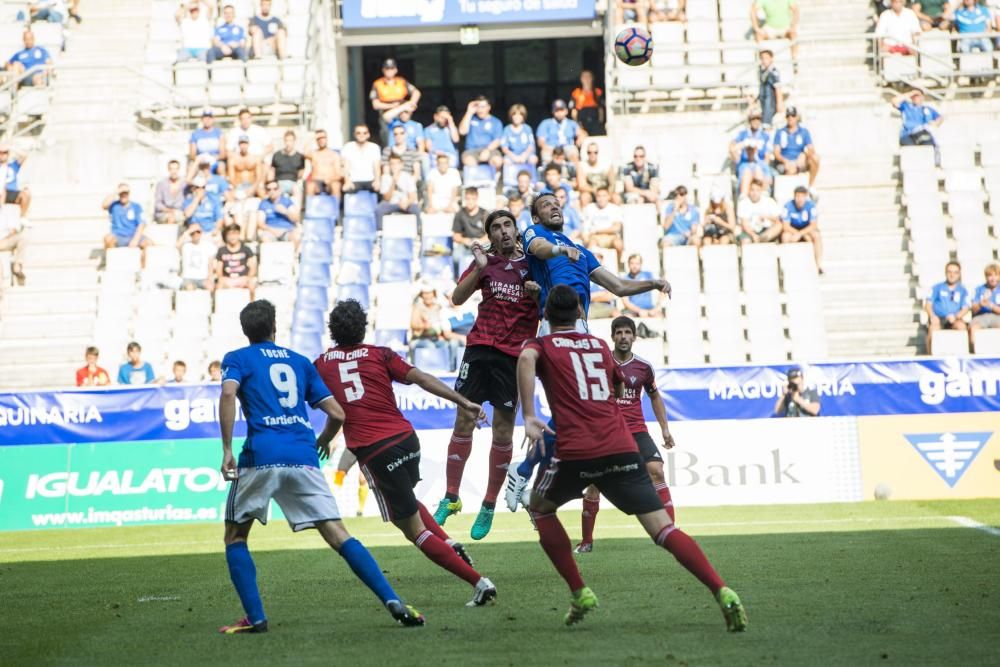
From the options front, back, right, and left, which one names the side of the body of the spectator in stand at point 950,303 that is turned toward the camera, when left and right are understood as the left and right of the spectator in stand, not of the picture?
front

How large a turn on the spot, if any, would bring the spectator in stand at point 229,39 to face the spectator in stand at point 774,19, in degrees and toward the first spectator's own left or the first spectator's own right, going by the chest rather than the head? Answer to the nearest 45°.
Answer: approximately 90° to the first spectator's own left

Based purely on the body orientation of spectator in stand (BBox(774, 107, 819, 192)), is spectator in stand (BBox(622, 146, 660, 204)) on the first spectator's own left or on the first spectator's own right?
on the first spectator's own right

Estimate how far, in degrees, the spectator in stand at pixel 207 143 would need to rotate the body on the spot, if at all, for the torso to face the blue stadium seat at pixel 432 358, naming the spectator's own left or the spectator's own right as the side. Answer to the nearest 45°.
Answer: approximately 45° to the spectator's own left

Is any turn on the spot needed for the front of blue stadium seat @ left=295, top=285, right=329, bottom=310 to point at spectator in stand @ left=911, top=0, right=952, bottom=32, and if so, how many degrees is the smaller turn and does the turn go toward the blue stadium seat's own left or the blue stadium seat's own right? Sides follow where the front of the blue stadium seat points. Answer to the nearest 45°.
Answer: approximately 90° to the blue stadium seat's own left

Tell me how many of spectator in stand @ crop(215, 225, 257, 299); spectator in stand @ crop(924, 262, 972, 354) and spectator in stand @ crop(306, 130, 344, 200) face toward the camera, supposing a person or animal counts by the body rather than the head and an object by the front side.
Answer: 3

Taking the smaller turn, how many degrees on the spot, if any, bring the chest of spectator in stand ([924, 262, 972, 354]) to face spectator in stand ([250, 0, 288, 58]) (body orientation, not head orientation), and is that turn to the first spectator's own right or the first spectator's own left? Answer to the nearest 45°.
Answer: approximately 90° to the first spectator's own right

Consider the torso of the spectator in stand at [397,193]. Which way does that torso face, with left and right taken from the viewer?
facing the viewer

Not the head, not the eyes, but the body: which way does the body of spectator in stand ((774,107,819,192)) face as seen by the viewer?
toward the camera

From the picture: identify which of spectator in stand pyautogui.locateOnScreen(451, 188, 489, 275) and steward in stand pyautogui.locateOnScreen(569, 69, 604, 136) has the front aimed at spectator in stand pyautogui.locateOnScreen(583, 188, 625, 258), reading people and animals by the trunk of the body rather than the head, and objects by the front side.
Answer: steward in stand pyautogui.locateOnScreen(569, 69, 604, 136)
